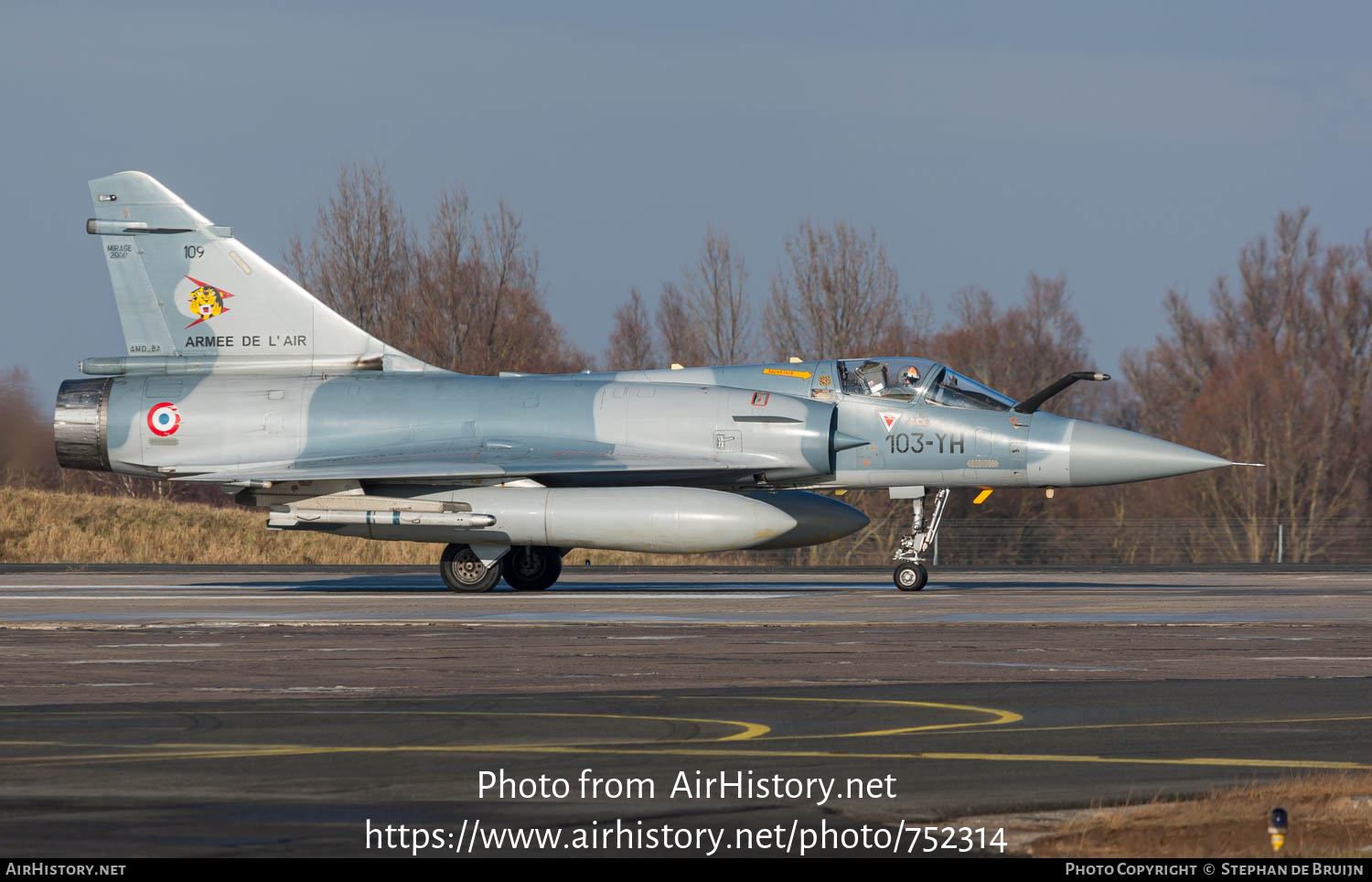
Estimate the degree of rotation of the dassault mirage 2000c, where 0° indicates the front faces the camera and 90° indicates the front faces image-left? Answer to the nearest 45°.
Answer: approximately 270°

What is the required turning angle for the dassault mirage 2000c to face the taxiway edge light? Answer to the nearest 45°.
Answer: approximately 90° to its right
